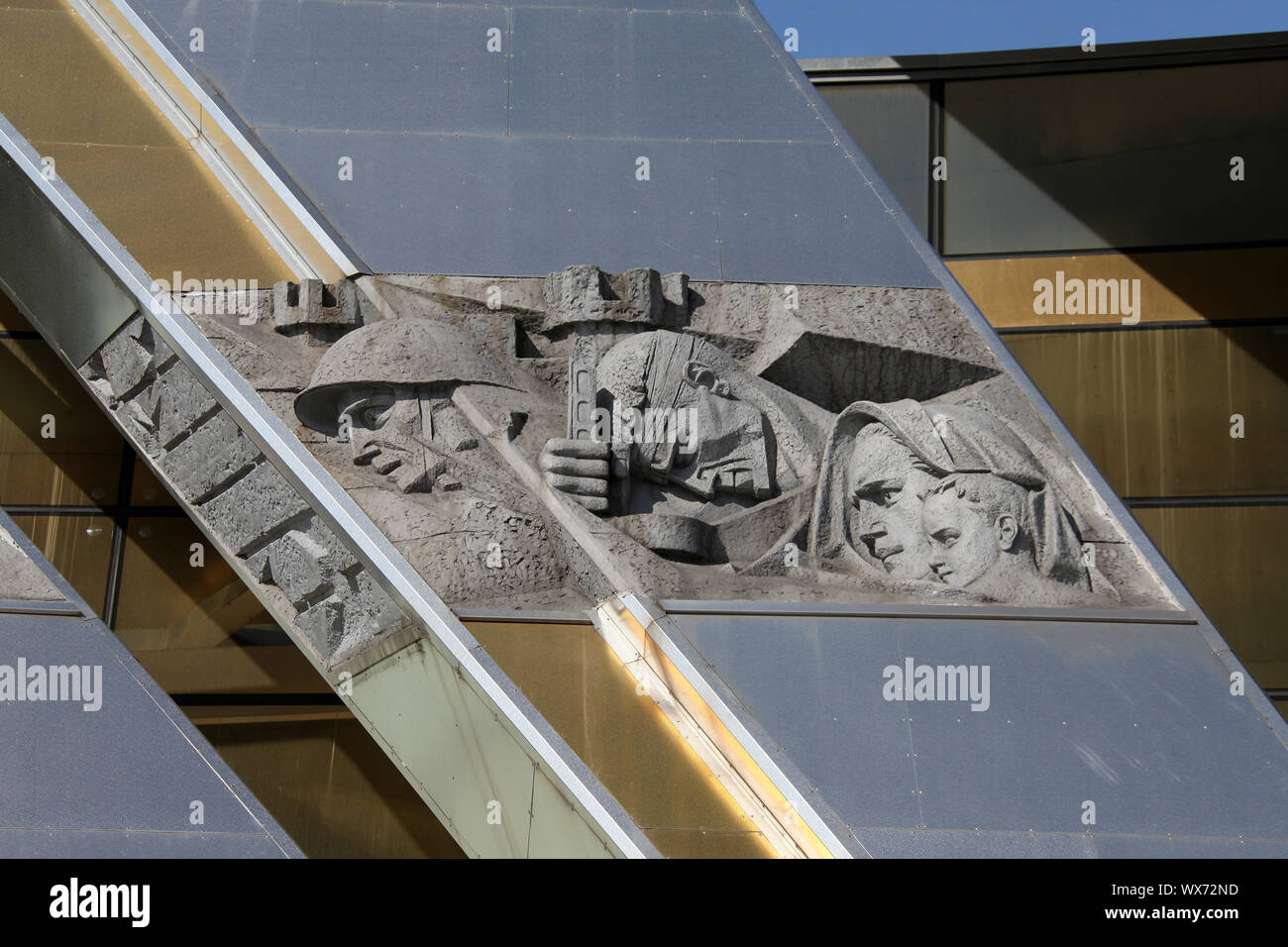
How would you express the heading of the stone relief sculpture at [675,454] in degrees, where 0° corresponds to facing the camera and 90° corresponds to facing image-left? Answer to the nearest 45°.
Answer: approximately 0°

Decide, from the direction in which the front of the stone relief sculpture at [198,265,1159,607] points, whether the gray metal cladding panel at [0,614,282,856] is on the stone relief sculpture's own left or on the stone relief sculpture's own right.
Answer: on the stone relief sculpture's own right

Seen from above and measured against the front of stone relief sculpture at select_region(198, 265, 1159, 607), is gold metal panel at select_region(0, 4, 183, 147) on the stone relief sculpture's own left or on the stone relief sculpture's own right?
on the stone relief sculpture's own right

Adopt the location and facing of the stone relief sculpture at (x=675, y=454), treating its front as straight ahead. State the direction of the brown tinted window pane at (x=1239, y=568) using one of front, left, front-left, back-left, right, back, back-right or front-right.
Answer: back-left

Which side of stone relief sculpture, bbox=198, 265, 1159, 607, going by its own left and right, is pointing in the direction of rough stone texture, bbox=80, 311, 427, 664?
right

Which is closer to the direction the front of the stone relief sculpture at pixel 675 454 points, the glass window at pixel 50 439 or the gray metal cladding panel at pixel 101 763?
the gray metal cladding panel

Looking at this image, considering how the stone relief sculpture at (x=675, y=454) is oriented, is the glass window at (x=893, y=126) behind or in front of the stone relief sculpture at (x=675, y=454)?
behind

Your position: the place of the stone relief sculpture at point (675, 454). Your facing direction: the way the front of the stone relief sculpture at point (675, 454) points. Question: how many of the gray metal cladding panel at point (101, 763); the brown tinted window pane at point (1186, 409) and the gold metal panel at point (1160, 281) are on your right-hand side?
1

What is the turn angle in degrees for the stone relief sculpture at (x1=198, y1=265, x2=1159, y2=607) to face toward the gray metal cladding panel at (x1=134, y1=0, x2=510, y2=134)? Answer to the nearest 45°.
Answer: approximately 135° to its right

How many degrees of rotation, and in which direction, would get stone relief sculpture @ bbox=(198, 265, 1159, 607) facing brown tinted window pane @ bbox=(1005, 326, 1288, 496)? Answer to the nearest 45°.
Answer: approximately 135° to its left

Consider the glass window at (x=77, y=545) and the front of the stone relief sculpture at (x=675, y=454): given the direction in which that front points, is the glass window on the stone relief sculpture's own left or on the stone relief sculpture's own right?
on the stone relief sculpture's own right

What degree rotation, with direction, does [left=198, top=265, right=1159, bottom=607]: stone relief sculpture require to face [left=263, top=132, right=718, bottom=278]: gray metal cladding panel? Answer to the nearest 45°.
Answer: approximately 135° to its right
